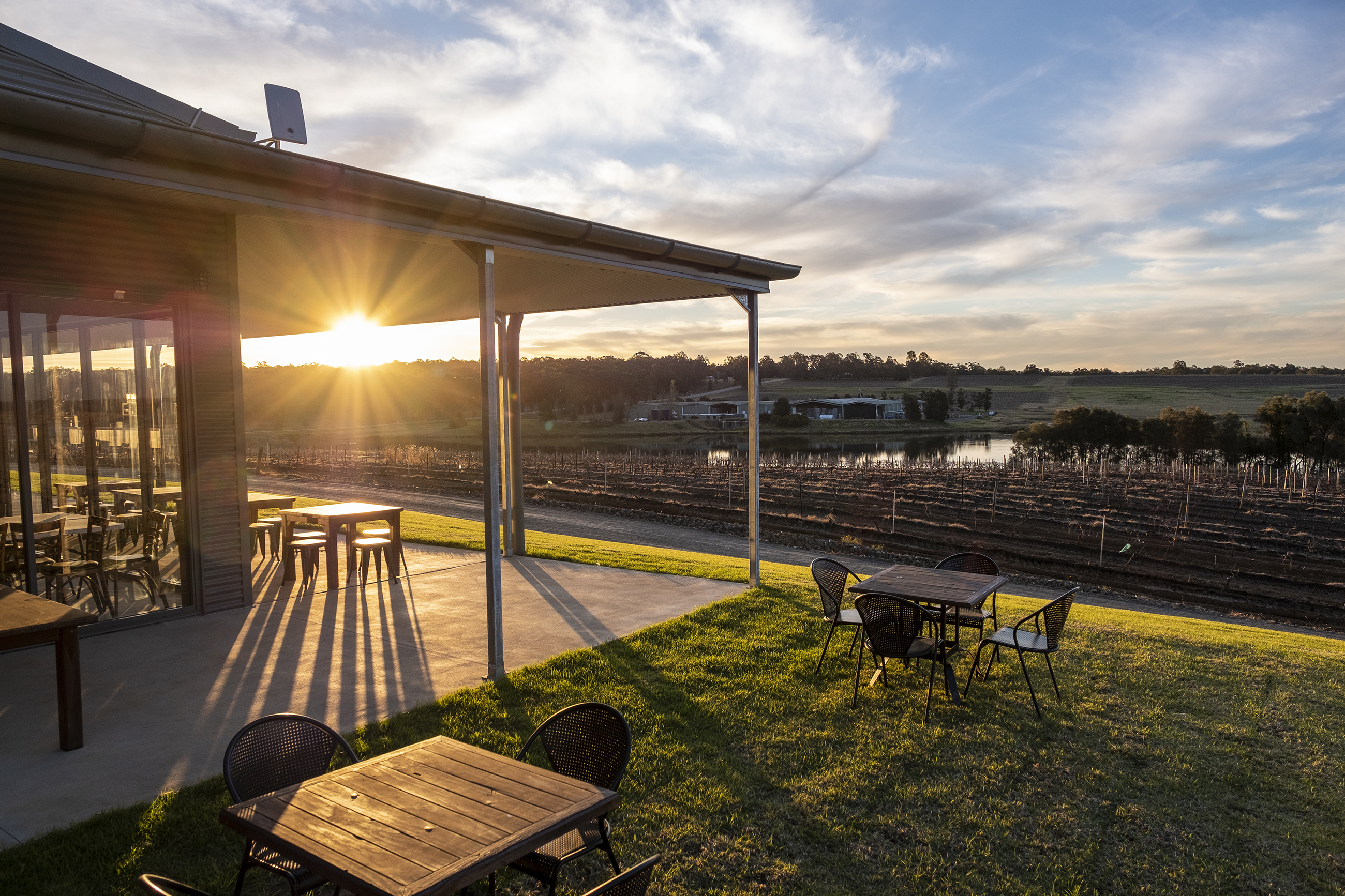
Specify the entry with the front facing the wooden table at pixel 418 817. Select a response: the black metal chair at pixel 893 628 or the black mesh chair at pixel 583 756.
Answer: the black mesh chair

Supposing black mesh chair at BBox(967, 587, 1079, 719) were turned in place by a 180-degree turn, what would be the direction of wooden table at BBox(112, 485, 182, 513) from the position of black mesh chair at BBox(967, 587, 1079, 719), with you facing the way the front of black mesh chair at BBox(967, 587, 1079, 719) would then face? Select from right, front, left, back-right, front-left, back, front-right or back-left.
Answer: back-right

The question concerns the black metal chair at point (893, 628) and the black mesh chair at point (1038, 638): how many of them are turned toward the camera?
0

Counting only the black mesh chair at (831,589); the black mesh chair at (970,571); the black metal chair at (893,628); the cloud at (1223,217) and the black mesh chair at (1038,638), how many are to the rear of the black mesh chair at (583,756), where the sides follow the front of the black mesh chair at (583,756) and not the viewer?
5

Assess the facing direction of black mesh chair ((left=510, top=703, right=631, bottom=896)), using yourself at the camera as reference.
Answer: facing the viewer and to the left of the viewer

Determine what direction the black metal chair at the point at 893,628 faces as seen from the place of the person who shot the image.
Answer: facing away from the viewer and to the right of the viewer

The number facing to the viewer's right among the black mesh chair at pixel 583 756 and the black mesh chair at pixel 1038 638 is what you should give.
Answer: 0

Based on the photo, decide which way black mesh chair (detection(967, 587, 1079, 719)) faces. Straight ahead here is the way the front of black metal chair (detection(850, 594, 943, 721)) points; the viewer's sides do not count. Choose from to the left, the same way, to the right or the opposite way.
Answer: to the left

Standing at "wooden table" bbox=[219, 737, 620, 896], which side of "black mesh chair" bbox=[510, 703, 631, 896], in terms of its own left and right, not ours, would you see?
front

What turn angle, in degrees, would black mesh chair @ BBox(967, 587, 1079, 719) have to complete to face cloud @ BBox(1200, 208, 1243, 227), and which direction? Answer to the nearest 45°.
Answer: approximately 45° to its right

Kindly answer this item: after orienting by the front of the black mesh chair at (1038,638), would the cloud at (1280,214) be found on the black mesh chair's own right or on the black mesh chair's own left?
on the black mesh chair's own right

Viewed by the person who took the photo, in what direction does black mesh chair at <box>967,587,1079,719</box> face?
facing away from the viewer and to the left of the viewer

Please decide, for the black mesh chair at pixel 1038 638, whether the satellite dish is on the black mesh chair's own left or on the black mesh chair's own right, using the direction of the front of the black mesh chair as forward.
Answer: on the black mesh chair's own left

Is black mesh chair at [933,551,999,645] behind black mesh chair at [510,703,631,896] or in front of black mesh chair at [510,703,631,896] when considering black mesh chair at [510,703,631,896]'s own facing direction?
behind

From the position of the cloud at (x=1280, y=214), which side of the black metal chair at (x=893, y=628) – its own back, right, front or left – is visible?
front

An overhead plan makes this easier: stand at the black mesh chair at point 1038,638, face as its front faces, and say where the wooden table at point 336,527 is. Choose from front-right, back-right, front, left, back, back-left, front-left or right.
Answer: front-left

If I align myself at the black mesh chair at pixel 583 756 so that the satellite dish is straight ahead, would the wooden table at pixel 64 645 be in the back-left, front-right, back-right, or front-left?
front-left

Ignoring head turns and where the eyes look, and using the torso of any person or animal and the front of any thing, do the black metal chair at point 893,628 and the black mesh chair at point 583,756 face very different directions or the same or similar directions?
very different directions
